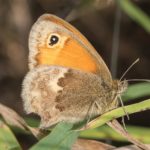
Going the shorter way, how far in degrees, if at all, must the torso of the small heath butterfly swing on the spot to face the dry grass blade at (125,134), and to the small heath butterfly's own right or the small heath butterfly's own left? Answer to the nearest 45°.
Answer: approximately 45° to the small heath butterfly's own right

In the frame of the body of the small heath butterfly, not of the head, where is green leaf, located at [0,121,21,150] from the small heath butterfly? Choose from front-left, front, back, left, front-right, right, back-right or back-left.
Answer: back-right

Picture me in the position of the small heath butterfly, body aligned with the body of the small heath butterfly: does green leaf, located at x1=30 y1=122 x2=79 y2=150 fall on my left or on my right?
on my right

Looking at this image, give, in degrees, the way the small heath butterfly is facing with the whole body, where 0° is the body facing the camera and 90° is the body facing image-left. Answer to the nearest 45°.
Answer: approximately 270°
